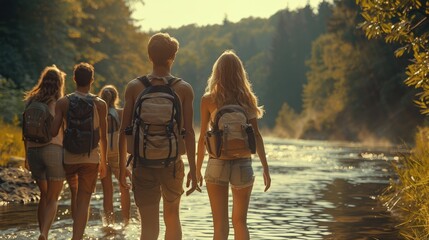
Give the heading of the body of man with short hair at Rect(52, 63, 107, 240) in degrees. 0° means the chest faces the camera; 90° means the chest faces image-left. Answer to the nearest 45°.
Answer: approximately 180°

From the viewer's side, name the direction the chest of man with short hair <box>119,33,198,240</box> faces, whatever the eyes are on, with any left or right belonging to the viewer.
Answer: facing away from the viewer

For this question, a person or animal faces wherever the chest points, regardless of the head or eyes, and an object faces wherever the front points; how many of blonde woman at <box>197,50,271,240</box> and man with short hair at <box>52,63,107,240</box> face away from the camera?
2

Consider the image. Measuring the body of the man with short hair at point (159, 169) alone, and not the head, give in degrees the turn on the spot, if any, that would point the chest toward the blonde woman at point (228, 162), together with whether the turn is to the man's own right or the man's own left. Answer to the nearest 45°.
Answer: approximately 45° to the man's own right

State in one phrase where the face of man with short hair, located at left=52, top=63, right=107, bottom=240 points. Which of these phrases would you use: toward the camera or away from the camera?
away from the camera

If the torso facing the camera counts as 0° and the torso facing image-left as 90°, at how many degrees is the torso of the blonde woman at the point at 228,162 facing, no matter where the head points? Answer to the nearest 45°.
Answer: approximately 180°

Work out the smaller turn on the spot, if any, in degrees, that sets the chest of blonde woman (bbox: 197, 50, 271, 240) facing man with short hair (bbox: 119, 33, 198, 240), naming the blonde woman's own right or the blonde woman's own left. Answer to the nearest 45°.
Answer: approximately 135° to the blonde woman's own left

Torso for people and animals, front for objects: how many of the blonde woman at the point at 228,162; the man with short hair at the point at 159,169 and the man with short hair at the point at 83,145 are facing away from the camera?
3

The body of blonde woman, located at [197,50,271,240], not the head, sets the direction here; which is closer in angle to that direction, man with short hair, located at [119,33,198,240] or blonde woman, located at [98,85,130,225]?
the blonde woman

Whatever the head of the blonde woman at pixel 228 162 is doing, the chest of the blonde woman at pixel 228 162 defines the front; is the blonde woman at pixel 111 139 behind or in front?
in front

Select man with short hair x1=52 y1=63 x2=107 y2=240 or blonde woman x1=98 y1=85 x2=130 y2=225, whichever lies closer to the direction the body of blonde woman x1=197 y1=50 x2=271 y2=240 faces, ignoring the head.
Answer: the blonde woman

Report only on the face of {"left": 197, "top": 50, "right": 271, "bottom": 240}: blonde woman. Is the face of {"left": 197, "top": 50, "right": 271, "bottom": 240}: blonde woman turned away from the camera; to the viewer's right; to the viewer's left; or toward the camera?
away from the camera

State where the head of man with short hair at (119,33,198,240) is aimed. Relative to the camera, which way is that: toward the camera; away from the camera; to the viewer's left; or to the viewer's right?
away from the camera
